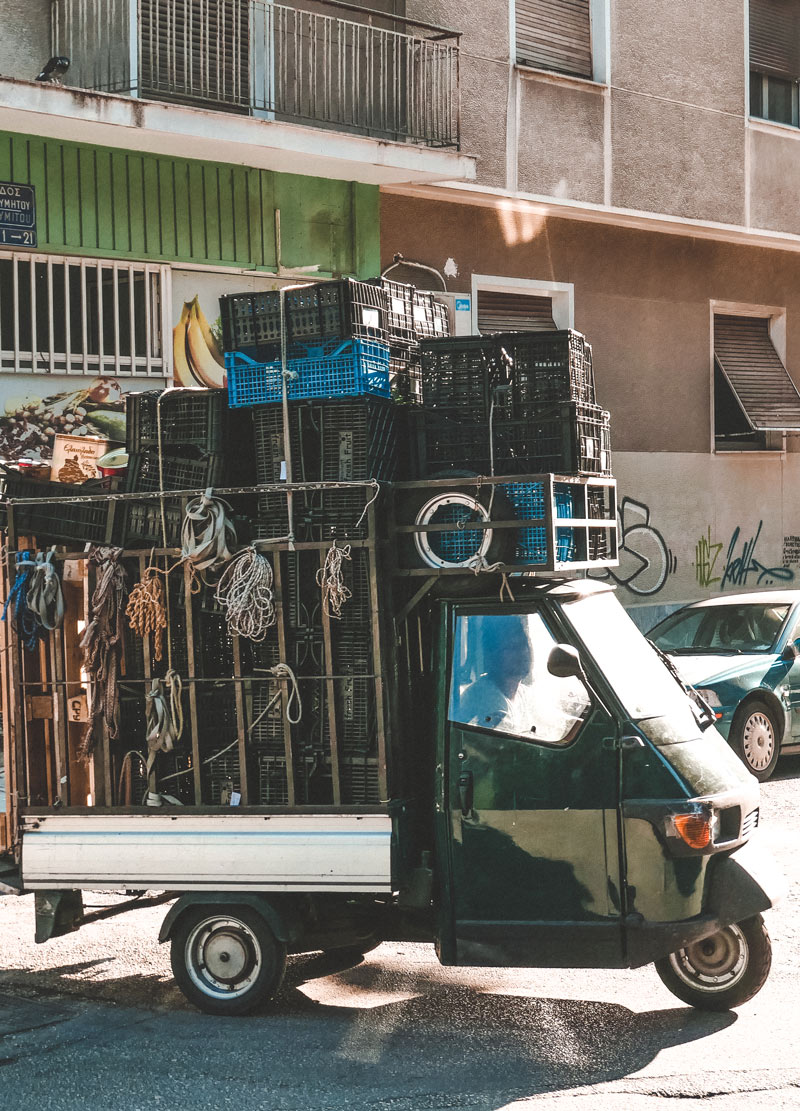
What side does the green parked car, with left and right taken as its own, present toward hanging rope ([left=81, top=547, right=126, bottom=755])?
front

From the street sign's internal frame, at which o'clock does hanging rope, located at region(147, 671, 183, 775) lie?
The hanging rope is roughly at 12 o'clock from the street sign.

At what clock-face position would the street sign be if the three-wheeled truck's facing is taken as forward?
The street sign is roughly at 8 o'clock from the three-wheeled truck.

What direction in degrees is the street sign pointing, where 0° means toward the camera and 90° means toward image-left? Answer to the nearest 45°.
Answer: approximately 0°

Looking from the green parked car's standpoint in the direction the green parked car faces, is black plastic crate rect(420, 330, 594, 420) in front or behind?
in front

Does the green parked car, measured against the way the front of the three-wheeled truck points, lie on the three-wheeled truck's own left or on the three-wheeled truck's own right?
on the three-wheeled truck's own left

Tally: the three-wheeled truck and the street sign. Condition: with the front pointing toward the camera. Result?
1

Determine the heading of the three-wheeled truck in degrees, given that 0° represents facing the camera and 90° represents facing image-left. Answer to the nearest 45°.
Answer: approximately 270°

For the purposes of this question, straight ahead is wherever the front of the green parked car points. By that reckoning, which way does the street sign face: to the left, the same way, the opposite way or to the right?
to the left
